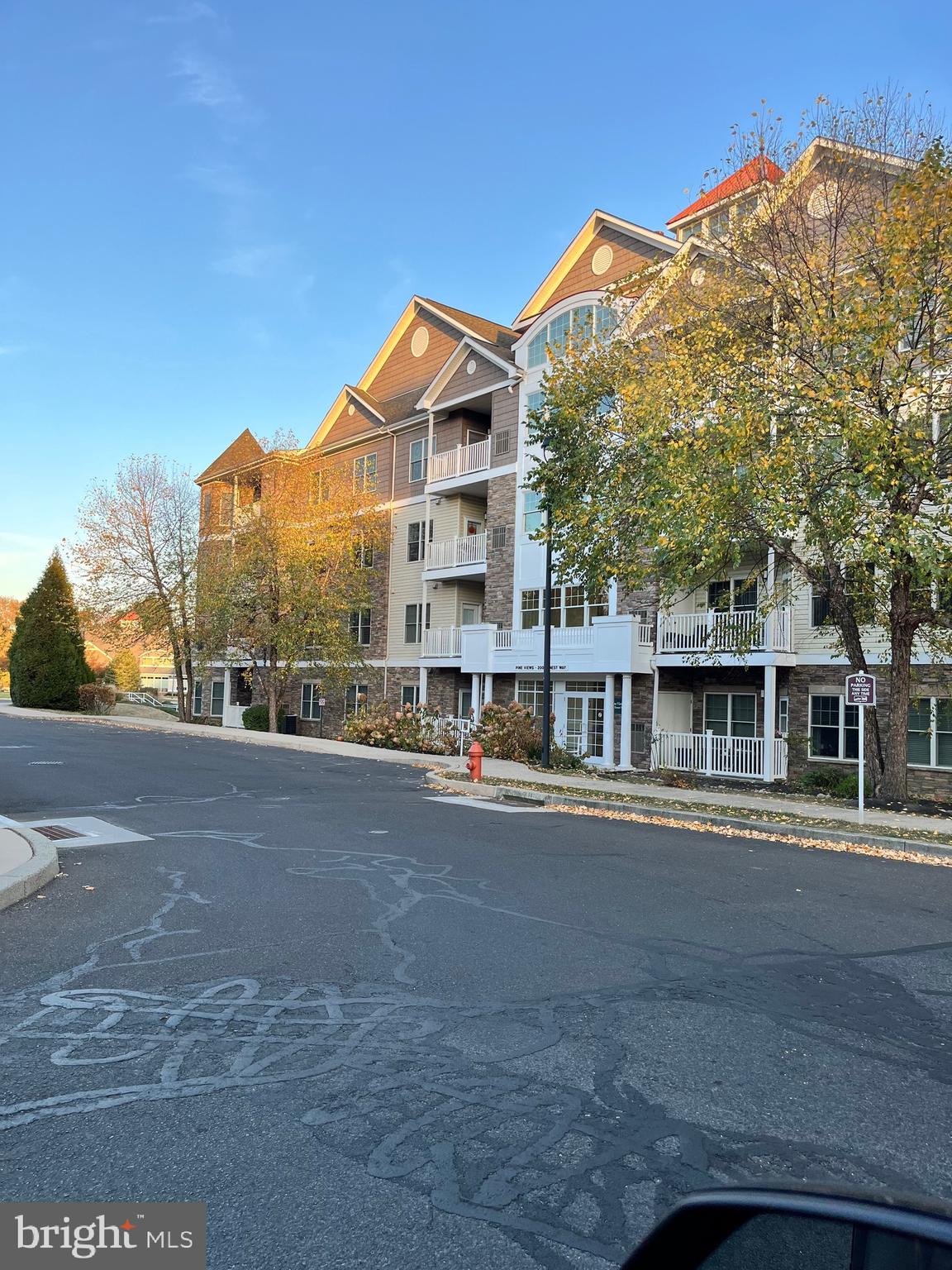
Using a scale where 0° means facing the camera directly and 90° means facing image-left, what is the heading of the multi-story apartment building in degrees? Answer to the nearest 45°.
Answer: approximately 45°

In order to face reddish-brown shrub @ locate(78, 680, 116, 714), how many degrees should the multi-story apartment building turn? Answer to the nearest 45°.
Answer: approximately 90° to its right

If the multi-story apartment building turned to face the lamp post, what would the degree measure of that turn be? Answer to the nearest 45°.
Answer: approximately 45° to its left

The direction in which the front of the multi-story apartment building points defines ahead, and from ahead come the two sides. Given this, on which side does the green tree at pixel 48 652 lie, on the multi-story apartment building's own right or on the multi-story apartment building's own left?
on the multi-story apartment building's own right
